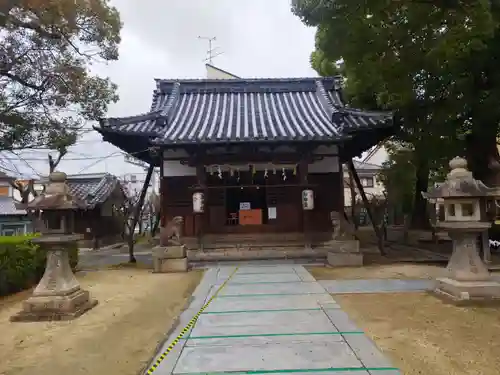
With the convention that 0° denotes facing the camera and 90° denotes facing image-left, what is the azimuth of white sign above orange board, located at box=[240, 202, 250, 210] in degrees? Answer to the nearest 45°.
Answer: approximately 0°

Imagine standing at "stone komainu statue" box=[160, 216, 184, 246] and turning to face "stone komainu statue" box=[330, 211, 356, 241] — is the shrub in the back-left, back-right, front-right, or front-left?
back-right

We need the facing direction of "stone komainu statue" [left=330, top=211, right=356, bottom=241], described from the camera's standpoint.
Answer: facing to the left of the viewer

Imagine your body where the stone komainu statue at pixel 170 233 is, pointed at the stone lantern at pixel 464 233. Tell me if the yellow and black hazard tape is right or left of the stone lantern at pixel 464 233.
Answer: right

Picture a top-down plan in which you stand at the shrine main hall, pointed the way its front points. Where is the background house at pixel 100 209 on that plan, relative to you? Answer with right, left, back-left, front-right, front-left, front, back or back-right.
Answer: back-right

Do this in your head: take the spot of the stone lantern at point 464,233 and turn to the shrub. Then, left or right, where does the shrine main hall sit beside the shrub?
right
